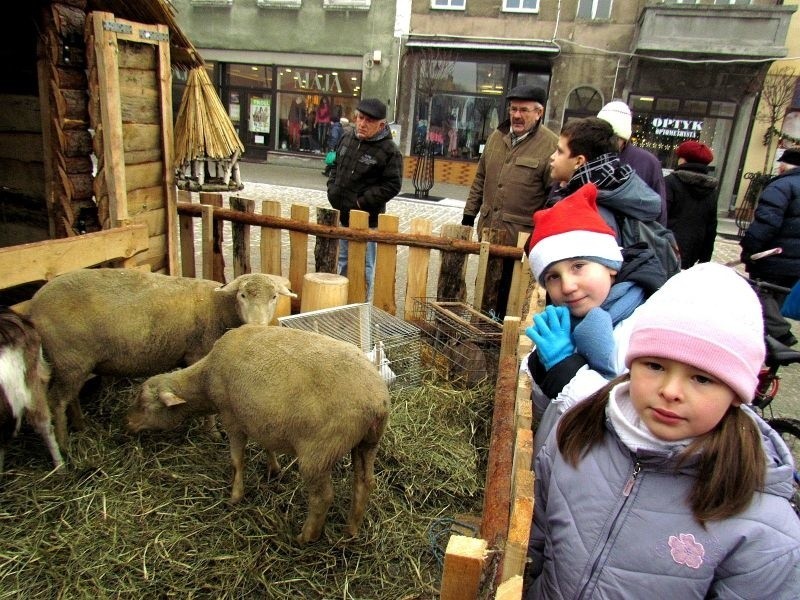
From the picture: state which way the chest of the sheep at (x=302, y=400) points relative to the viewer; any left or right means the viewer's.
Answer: facing away from the viewer and to the left of the viewer

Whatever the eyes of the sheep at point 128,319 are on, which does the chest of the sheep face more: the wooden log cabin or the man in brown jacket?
the man in brown jacket

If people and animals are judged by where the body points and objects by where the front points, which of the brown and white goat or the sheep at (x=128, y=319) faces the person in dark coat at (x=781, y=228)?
the sheep

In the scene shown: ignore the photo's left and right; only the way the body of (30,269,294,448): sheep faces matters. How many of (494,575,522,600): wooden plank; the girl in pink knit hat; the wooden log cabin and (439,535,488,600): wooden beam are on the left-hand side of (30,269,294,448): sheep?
1

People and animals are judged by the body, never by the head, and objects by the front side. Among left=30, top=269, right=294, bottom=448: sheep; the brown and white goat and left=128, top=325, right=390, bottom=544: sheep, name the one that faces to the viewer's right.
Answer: left=30, top=269, right=294, bottom=448: sheep

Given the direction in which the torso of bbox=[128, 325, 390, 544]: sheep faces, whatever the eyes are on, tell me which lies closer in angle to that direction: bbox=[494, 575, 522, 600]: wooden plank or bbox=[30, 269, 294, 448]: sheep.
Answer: the sheep

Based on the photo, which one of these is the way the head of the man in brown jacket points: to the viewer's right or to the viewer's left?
to the viewer's left

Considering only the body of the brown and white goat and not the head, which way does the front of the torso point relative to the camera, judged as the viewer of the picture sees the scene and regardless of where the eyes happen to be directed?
to the viewer's left

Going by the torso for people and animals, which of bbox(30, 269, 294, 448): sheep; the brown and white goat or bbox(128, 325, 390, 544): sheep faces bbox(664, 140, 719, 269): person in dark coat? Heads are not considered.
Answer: bbox(30, 269, 294, 448): sheep

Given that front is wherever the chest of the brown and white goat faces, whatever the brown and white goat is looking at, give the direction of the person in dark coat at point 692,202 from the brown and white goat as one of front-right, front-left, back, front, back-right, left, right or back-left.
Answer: back

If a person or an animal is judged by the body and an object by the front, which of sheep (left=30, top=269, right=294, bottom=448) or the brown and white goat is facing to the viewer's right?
the sheep

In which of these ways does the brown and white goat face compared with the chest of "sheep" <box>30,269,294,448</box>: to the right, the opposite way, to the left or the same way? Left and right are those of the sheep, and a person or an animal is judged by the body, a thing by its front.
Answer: the opposite way

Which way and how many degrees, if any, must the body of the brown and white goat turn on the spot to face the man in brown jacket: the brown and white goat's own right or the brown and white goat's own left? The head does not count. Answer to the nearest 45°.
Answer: approximately 180°

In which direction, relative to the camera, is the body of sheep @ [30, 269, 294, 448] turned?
to the viewer's right
